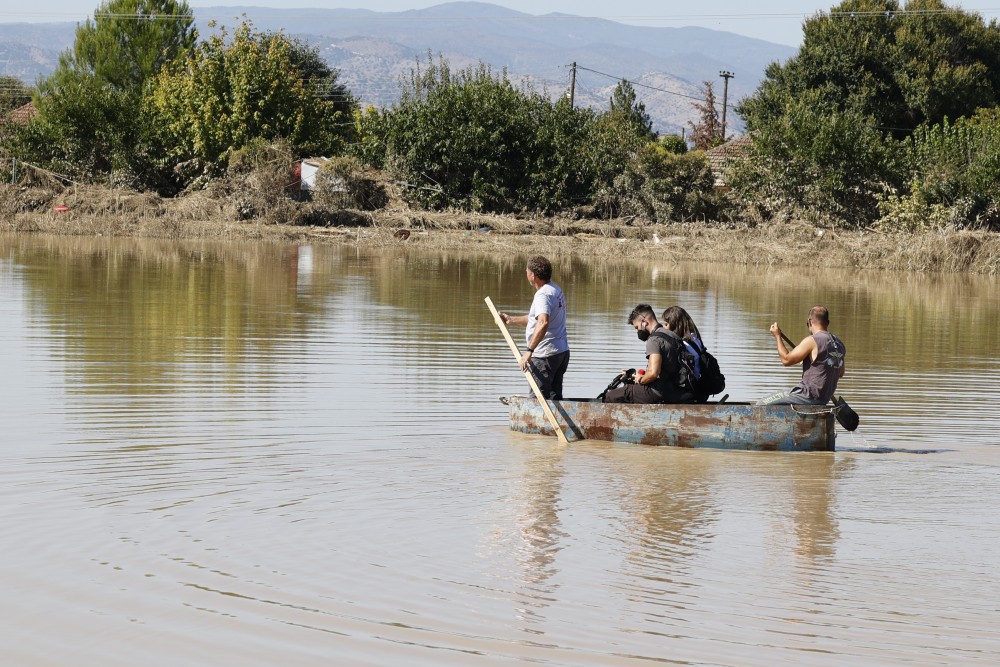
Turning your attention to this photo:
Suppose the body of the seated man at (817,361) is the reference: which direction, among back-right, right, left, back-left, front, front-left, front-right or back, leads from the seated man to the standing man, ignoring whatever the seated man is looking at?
front-left

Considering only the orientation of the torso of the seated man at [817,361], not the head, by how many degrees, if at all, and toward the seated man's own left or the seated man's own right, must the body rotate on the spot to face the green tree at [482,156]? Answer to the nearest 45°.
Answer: approximately 45° to the seated man's own right

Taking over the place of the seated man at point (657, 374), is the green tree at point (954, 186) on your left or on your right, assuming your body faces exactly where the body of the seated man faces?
on your right

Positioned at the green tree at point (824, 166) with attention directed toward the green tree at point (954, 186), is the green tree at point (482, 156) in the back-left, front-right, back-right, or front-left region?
back-right

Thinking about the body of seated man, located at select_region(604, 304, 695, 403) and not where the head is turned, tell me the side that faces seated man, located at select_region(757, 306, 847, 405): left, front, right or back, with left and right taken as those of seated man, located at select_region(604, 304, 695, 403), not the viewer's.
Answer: back

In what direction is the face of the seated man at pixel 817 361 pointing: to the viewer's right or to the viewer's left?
to the viewer's left

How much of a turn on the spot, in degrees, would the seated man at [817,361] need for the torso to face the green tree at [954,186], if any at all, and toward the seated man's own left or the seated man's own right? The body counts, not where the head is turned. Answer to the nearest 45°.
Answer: approximately 45° to the seated man's own right

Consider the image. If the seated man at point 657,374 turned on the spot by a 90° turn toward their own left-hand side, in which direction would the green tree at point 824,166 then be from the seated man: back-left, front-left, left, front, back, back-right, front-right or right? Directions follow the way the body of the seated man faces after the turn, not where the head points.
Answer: back

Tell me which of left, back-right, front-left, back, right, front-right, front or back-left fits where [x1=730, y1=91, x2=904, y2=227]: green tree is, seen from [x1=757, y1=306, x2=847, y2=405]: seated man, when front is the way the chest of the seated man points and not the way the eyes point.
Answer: front-right

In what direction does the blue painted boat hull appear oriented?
to the viewer's left

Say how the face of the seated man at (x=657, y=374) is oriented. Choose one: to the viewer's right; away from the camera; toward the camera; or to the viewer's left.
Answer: to the viewer's left

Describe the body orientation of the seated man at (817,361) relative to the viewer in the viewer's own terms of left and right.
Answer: facing away from the viewer and to the left of the viewer

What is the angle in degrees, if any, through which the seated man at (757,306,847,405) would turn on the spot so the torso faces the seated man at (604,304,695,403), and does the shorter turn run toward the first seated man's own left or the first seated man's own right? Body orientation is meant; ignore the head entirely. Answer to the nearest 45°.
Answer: approximately 45° to the first seated man's own left

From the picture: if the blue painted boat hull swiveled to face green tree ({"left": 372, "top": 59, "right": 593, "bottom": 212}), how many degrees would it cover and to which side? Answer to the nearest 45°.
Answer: approximately 90° to its right

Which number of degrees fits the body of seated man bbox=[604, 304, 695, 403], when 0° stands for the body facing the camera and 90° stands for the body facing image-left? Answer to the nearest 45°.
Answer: approximately 90°
